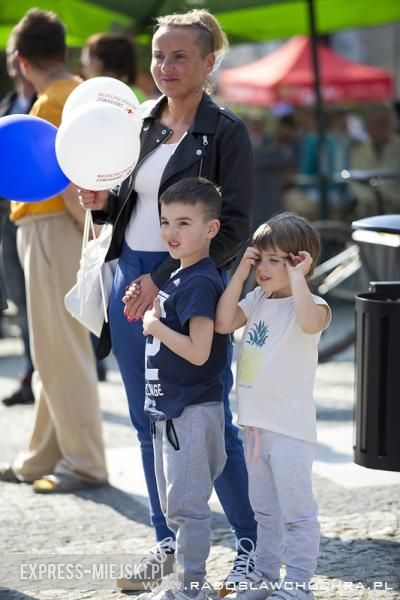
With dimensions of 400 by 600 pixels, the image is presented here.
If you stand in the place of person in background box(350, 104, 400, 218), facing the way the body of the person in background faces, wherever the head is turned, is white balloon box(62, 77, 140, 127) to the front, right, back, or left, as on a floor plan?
front

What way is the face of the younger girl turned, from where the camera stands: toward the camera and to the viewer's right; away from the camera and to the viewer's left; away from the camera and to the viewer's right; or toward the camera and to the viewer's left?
toward the camera and to the viewer's left

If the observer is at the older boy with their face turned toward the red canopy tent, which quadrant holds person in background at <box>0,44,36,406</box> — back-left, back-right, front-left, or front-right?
front-left

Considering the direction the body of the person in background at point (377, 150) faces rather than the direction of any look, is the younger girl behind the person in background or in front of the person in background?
in front

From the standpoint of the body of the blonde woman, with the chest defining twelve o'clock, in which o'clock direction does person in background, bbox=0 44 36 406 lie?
The person in background is roughly at 4 o'clock from the blonde woman.

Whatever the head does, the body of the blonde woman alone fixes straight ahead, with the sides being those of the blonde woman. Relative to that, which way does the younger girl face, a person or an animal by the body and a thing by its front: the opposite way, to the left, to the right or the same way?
the same way

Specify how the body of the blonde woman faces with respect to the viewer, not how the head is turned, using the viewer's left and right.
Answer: facing the viewer and to the left of the viewer

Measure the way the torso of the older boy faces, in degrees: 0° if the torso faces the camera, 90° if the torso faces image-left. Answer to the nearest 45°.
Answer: approximately 45°

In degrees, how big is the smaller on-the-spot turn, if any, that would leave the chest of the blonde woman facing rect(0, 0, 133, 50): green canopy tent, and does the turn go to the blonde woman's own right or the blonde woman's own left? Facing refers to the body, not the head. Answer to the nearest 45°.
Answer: approximately 135° to the blonde woman's own right

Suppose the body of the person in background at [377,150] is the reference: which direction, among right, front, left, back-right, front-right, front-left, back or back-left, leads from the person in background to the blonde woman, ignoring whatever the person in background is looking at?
front

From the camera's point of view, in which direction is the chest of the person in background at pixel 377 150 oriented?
toward the camera
